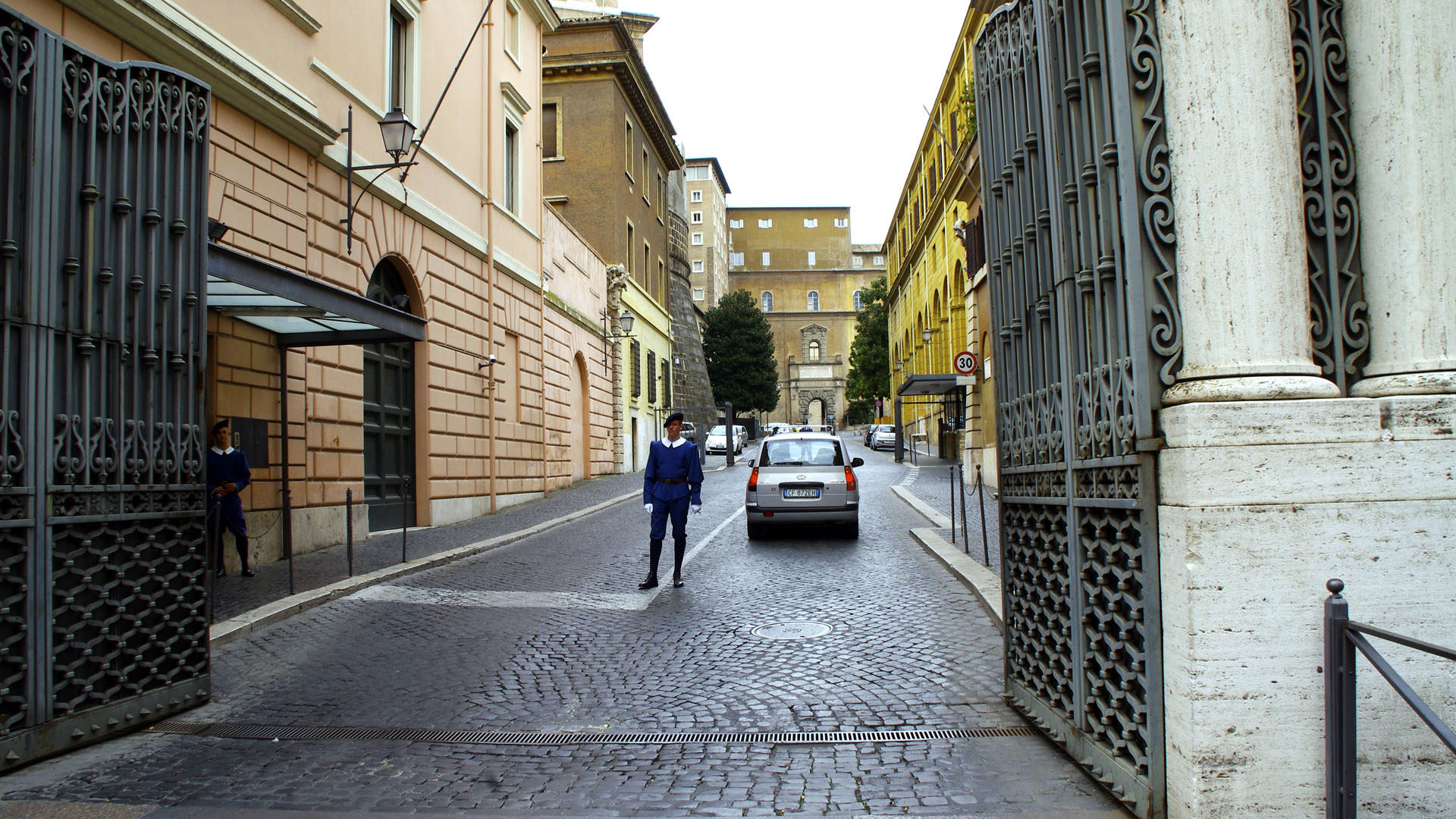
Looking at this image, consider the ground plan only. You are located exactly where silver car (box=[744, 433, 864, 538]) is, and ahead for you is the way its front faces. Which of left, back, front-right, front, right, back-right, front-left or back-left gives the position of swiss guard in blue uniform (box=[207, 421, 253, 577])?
back-left

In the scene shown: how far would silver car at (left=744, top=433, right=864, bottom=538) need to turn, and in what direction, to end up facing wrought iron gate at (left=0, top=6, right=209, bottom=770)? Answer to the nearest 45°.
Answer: approximately 180°

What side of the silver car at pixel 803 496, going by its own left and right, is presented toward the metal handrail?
back

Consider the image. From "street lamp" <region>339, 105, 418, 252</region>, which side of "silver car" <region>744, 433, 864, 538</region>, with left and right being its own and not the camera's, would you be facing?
left

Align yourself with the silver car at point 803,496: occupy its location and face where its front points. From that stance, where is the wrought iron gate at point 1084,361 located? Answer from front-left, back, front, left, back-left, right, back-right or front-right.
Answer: back

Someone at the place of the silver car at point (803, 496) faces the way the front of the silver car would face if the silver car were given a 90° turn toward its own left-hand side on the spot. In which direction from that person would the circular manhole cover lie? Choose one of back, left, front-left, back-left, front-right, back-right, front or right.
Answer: left

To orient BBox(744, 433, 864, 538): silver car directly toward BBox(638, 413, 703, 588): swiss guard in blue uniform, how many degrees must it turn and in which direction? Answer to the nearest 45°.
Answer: approximately 180°

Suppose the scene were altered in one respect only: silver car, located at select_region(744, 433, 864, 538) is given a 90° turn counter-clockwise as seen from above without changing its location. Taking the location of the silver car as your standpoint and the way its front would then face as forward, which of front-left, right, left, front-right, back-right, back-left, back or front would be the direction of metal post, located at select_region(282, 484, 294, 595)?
front-left

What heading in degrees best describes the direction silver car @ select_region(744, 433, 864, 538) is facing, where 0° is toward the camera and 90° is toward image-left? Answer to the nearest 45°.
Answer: approximately 180°

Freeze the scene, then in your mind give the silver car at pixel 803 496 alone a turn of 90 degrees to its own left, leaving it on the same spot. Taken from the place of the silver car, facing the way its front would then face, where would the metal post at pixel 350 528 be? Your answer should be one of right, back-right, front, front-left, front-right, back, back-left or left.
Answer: front-left
